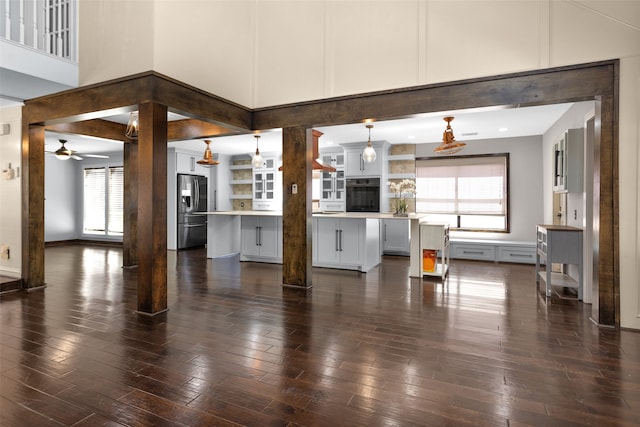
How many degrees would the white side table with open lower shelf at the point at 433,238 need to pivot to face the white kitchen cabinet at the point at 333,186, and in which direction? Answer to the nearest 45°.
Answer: approximately 135° to its right

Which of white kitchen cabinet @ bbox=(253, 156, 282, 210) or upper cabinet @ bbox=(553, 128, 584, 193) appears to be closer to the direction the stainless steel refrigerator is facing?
the upper cabinet

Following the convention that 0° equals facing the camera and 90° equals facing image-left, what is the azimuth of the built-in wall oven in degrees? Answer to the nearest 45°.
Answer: approximately 0°

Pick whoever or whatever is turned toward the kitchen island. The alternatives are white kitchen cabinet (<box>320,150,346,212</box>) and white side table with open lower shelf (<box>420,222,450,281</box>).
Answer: white kitchen cabinet (<box>320,150,346,212</box>)

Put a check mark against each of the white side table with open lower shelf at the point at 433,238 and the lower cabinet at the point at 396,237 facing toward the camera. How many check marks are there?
2

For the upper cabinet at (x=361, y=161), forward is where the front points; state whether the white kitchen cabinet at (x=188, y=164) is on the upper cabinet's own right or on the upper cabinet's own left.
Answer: on the upper cabinet's own right

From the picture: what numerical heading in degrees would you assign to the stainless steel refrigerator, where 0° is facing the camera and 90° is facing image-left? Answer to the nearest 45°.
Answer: approximately 315°
